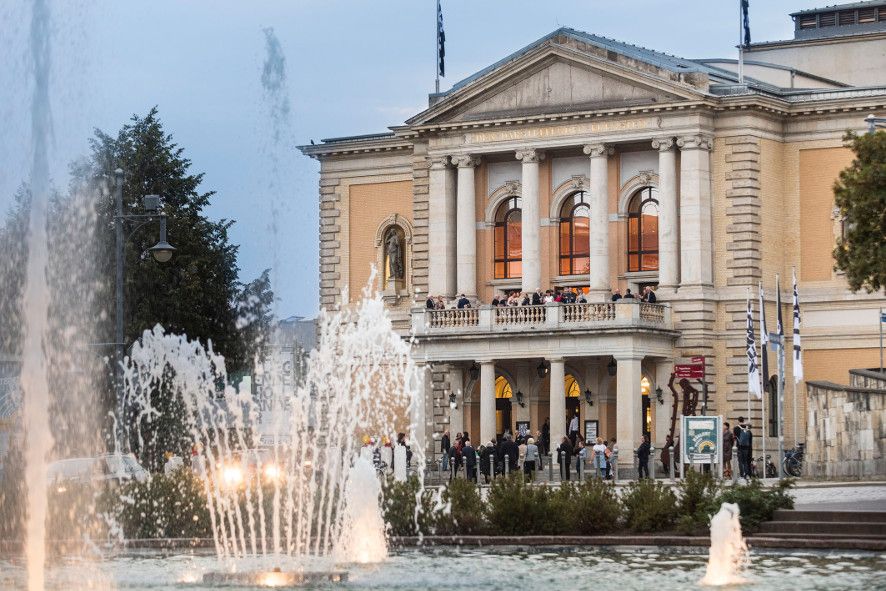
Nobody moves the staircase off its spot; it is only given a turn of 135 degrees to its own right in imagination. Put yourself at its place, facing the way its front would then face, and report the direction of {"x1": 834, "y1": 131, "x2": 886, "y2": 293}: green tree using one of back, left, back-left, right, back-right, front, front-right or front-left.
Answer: front-right

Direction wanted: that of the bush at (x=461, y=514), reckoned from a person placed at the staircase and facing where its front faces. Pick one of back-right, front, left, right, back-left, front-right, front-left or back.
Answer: right

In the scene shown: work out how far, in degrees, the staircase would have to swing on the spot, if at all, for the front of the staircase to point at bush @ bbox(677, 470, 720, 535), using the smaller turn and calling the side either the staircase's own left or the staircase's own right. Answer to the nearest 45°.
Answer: approximately 90° to the staircase's own right

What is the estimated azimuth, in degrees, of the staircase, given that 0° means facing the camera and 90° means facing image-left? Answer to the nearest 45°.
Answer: approximately 0°

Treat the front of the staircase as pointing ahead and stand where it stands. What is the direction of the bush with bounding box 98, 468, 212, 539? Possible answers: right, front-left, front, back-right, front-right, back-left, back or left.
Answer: right

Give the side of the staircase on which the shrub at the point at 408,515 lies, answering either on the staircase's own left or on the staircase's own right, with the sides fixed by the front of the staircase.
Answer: on the staircase's own right

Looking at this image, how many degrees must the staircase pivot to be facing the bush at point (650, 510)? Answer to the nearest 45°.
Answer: approximately 90° to its right

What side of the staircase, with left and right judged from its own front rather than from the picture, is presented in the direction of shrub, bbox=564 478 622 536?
right
